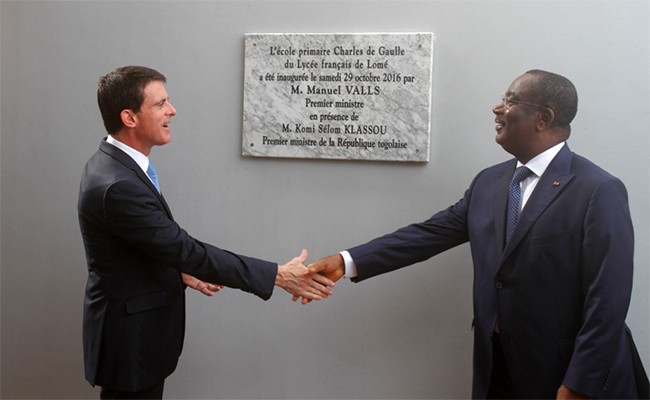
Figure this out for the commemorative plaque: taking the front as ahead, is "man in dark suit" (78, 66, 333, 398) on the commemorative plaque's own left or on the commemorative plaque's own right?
on the commemorative plaque's own right

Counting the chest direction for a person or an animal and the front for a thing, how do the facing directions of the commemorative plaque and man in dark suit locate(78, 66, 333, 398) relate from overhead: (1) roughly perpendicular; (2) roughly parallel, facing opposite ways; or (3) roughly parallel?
roughly perpendicular

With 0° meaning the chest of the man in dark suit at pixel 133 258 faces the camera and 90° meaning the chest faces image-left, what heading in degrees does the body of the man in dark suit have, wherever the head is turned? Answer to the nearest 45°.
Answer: approximately 270°

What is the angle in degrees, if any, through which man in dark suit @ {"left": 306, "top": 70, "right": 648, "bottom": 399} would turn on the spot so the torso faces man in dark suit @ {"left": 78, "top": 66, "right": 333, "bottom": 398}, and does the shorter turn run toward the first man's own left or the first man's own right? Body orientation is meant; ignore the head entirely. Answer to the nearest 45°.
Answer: approximately 45° to the first man's own right

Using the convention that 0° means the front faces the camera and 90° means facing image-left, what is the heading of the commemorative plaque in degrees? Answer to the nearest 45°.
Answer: approximately 0°

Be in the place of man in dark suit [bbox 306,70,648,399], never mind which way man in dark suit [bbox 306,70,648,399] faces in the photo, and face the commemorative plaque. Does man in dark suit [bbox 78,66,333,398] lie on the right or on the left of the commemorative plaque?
left

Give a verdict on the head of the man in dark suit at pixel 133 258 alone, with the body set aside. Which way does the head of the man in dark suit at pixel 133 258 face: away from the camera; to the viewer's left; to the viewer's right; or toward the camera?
to the viewer's right

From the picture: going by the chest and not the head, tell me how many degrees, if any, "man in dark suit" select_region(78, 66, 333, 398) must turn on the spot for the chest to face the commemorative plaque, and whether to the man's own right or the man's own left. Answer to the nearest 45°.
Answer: approximately 45° to the man's own left

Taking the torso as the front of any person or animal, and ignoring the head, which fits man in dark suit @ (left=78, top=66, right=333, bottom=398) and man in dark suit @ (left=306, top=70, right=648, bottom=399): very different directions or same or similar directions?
very different directions

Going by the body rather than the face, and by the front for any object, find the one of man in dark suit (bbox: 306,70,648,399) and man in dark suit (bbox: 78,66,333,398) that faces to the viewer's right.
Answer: man in dark suit (bbox: 78,66,333,398)

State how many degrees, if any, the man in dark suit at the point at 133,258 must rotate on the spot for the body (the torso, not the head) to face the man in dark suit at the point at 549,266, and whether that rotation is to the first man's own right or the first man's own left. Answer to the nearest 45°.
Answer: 0° — they already face them

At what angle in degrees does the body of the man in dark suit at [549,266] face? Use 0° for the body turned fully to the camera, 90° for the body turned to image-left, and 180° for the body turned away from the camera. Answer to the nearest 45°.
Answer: approximately 45°

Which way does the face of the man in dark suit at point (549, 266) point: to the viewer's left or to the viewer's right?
to the viewer's left
